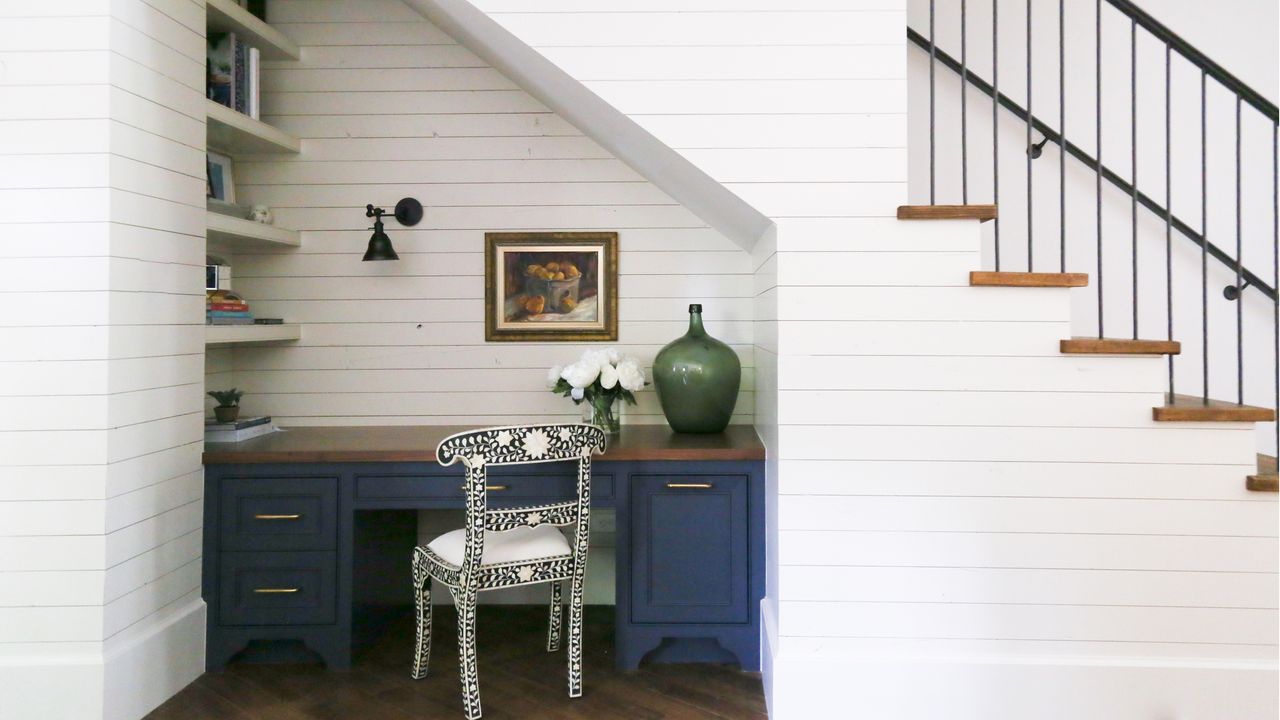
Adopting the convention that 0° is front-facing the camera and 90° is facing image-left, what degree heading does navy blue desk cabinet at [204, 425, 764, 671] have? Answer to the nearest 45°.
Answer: approximately 0°

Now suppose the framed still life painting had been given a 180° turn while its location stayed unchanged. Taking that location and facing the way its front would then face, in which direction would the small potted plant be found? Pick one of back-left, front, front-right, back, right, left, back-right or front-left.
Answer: left

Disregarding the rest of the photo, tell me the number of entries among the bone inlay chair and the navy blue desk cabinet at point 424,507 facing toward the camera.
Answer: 1

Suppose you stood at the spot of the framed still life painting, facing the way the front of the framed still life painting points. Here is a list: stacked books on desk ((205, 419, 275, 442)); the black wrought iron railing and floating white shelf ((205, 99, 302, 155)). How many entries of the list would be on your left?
1

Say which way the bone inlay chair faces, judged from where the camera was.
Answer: facing away from the viewer and to the left of the viewer

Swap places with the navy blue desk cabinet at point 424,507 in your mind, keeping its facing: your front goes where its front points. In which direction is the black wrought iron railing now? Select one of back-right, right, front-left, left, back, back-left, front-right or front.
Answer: left

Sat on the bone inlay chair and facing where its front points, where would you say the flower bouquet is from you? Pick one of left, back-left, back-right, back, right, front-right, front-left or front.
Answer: right

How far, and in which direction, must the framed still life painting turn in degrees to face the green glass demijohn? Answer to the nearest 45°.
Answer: approximately 45° to its left

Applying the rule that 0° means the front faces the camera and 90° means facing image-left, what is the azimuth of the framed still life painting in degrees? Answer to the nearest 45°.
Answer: approximately 0°

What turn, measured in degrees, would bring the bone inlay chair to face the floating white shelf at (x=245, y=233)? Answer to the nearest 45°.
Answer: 0° — it already faces it
